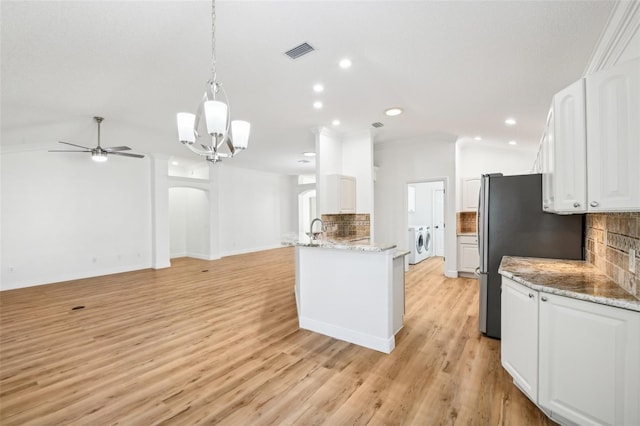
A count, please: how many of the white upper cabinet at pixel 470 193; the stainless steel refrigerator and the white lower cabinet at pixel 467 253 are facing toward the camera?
2

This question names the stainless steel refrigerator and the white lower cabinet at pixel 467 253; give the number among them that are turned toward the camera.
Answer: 1

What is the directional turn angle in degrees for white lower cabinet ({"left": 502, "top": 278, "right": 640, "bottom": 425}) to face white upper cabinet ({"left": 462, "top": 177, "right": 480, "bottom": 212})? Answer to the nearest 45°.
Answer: approximately 135° to its right

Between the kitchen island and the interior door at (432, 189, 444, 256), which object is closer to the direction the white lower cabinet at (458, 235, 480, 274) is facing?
the kitchen island

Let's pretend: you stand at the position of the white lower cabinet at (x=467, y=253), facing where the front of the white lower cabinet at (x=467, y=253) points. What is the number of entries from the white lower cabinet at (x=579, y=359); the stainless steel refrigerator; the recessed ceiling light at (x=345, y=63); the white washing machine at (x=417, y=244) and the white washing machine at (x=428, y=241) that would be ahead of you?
3

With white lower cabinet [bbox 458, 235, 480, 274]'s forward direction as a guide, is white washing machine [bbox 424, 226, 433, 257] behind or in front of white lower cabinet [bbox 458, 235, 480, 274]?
behind

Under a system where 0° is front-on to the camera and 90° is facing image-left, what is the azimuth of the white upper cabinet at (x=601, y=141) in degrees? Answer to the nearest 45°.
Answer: approximately 45°

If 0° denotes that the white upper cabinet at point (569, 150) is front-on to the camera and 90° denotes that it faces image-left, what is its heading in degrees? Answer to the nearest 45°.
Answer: approximately 45°

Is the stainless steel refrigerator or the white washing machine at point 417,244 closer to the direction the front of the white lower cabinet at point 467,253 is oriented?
the stainless steel refrigerator

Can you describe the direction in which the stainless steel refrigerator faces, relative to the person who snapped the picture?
facing to the left of the viewer
